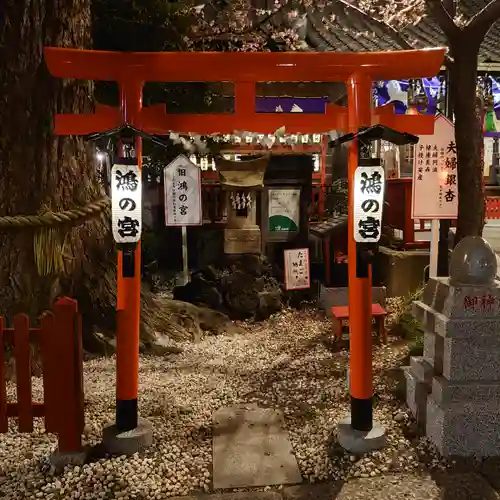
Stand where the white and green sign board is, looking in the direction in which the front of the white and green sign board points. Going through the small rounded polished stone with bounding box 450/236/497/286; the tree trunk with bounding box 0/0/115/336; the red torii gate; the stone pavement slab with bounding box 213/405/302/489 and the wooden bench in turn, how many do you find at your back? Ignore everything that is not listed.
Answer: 0

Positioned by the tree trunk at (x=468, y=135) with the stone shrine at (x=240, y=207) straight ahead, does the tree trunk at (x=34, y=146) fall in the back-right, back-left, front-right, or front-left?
front-left

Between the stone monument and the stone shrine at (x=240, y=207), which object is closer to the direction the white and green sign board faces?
the stone monument

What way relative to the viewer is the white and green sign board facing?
toward the camera

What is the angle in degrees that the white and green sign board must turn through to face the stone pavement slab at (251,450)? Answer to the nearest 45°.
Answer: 0° — it already faces it

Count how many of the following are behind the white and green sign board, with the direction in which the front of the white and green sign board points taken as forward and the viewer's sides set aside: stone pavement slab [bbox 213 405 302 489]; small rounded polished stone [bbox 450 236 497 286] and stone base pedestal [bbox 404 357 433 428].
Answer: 0

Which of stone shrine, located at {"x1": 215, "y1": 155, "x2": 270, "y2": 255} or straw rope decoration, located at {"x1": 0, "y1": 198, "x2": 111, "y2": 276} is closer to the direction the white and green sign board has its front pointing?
the straw rope decoration

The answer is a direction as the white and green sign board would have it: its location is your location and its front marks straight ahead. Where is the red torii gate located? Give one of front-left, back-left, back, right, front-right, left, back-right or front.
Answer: front

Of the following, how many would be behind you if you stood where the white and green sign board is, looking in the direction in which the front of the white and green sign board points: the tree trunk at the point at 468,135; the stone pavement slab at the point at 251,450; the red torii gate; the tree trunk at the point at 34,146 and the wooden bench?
0

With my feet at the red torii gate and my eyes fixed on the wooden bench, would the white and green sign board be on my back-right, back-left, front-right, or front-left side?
front-left

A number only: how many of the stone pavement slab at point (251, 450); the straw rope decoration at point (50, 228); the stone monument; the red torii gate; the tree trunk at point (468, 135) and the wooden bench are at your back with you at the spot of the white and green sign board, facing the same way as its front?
0

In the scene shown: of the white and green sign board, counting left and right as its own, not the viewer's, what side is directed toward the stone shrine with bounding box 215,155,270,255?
right

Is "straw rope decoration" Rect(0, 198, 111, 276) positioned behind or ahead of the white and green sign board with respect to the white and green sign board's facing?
ahead

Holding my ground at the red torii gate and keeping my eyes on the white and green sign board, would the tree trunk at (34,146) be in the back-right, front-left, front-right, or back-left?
front-left

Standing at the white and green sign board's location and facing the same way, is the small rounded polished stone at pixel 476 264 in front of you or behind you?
in front

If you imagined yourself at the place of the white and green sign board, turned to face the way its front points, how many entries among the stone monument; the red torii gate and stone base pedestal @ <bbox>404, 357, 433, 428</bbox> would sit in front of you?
3

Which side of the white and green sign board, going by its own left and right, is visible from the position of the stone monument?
front
